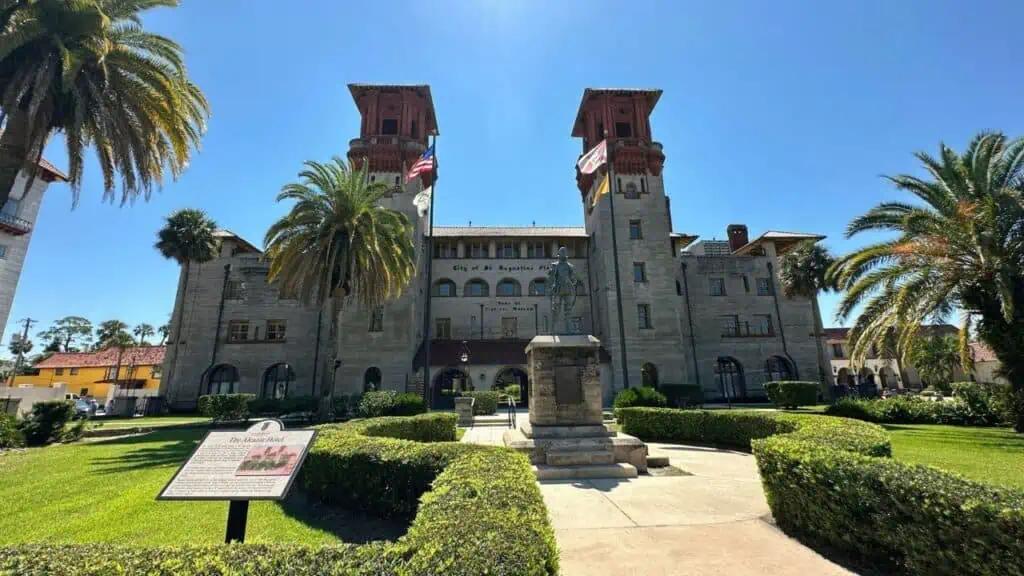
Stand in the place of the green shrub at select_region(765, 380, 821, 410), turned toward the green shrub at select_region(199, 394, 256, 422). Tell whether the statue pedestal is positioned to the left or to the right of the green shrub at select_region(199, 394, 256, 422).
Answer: left

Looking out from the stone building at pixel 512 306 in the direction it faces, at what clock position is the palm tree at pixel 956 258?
The palm tree is roughly at 11 o'clock from the stone building.

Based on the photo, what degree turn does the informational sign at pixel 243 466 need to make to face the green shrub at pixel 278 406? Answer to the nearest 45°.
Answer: approximately 180°

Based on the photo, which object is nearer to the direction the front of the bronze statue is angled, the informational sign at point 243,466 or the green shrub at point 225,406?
the informational sign

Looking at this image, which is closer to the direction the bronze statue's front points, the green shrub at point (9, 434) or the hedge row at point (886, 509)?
the hedge row

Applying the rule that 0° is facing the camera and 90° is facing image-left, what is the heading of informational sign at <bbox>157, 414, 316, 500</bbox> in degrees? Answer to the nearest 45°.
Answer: approximately 0°

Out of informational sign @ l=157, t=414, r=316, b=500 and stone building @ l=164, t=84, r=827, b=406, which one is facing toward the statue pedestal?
the stone building

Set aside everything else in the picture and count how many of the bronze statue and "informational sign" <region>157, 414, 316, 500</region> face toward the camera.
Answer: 2

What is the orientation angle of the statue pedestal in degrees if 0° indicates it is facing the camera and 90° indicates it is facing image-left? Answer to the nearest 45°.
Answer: approximately 0°
